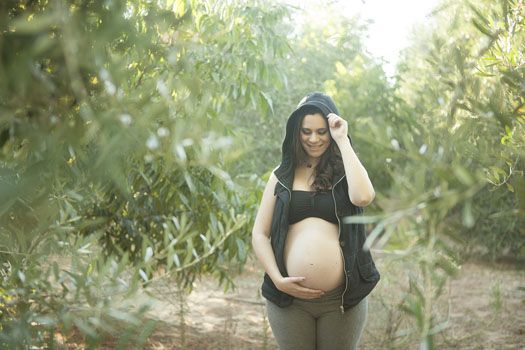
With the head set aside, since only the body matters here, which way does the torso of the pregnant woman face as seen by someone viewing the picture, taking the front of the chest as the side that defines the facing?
toward the camera

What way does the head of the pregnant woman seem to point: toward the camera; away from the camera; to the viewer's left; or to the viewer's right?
toward the camera
